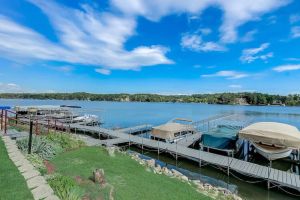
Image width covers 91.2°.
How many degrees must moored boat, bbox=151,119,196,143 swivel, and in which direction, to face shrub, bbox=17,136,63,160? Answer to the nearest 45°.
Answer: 0° — it already faces it

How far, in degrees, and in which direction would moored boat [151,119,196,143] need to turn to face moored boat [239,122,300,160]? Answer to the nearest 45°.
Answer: approximately 90° to its left

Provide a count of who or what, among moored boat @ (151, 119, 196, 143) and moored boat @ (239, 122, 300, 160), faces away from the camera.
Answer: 0

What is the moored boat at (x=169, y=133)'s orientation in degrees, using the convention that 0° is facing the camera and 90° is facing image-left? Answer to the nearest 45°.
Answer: approximately 45°

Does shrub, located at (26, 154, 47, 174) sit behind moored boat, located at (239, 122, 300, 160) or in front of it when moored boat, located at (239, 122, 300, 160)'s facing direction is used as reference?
in front

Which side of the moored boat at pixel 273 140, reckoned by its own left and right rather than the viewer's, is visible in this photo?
front

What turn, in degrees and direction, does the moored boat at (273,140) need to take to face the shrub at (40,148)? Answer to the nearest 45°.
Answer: approximately 45° to its right

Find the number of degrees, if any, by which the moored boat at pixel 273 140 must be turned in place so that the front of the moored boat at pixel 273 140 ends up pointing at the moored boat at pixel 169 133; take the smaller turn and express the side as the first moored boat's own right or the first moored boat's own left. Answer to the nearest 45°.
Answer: approximately 90° to the first moored boat's own right

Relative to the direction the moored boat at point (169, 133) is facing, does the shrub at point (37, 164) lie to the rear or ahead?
ahead
